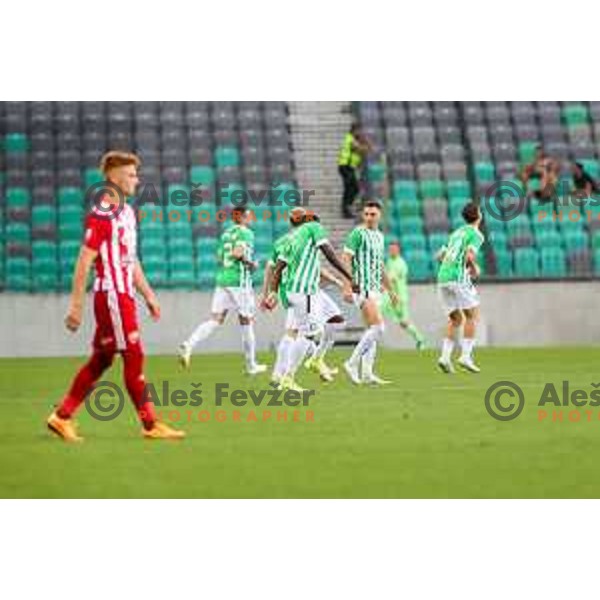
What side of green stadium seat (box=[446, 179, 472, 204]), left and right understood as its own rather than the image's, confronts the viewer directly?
front

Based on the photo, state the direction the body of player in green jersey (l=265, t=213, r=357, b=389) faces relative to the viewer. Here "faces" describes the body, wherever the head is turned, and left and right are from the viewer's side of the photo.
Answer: facing away from the viewer and to the right of the viewer

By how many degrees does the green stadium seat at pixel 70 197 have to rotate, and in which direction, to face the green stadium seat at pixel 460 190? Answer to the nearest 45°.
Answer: approximately 90° to its left

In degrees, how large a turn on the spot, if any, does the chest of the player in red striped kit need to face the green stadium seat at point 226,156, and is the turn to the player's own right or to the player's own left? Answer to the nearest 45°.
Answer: approximately 90° to the player's own left

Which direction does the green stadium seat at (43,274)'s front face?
toward the camera
